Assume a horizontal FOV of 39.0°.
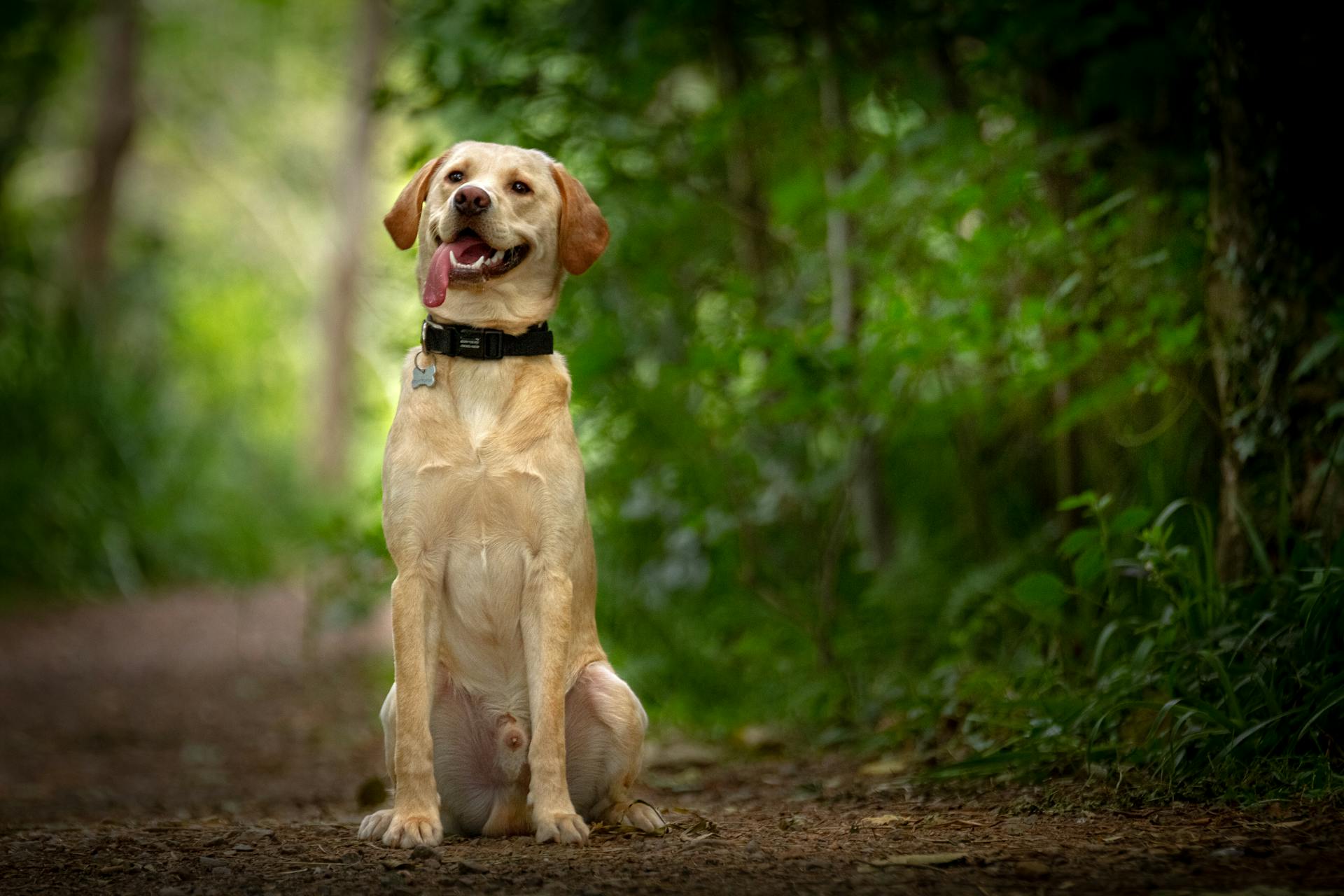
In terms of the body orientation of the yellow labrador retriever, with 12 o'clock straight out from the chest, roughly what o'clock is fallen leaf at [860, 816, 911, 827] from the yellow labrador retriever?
The fallen leaf is roughly at 9 o'clock from the yellow labrador retriever.

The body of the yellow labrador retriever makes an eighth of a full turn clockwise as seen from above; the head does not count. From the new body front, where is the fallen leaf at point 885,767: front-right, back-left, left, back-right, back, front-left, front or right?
back

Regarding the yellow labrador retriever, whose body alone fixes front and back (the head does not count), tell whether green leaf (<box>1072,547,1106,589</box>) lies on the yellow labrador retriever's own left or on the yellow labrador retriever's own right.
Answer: on the yellow labrador retriever's own left

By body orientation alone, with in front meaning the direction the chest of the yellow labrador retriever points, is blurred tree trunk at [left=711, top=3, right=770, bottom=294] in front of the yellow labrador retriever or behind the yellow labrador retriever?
behind

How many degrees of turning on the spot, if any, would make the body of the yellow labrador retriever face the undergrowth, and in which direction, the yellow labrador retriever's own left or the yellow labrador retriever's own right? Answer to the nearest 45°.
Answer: approximately 90° to the yellow labrador retriever's own left

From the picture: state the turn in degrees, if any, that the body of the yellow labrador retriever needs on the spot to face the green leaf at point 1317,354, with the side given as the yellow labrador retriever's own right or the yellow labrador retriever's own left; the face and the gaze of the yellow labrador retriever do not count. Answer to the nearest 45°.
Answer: approximately 90° to the yellow labrador retriever's own left

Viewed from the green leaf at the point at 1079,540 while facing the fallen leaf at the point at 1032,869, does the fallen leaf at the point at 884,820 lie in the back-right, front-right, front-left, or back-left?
front-right

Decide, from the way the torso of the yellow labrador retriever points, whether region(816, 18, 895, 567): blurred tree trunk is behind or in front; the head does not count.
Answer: behind

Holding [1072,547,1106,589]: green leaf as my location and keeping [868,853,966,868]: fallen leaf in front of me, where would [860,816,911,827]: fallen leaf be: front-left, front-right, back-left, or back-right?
front-right

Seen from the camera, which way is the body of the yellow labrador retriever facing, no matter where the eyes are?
toward the camera

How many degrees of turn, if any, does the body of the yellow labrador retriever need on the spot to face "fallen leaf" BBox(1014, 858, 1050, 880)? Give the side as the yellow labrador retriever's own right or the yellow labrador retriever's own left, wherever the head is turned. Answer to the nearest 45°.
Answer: approximately 45° to the yellow labrador retriever's own left
